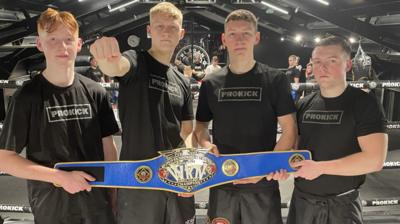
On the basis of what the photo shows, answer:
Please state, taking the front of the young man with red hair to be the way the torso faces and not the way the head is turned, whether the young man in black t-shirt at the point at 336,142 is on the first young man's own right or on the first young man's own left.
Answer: on the first young man's own left

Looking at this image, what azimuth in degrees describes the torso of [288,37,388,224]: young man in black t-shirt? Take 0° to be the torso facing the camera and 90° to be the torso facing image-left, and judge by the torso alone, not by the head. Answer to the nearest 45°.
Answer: approximately 45°
